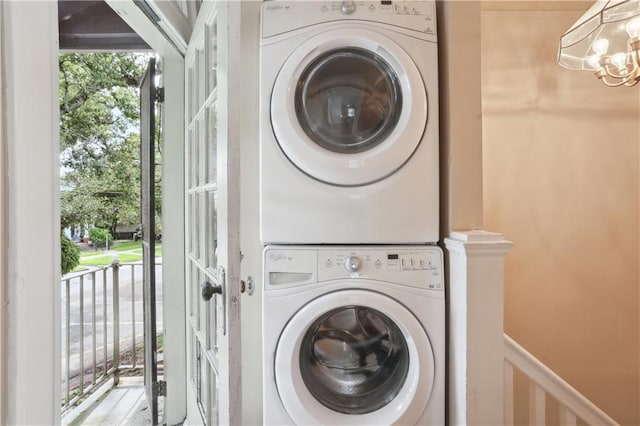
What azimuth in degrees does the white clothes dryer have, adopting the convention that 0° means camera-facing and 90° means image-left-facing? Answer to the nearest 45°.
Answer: approximately 0°

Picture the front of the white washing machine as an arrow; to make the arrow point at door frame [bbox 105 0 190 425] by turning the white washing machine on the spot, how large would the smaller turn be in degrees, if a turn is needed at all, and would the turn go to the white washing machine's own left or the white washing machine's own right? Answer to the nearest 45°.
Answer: approximately 135° to the white washing machine's own right

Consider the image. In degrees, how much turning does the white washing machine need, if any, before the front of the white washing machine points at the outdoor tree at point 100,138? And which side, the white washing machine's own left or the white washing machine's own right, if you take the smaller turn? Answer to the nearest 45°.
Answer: approximately 135° to the white washing machine's own right

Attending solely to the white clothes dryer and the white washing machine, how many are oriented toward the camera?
2

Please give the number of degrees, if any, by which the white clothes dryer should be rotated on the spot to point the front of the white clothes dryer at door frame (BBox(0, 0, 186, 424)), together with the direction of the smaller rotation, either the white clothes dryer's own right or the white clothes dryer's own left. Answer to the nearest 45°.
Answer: approximately 45° to the white clothes dryer's own right

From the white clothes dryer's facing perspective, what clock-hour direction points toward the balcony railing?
The balcony railing is roughly at 4 o'clock from the white clothes dryer.
